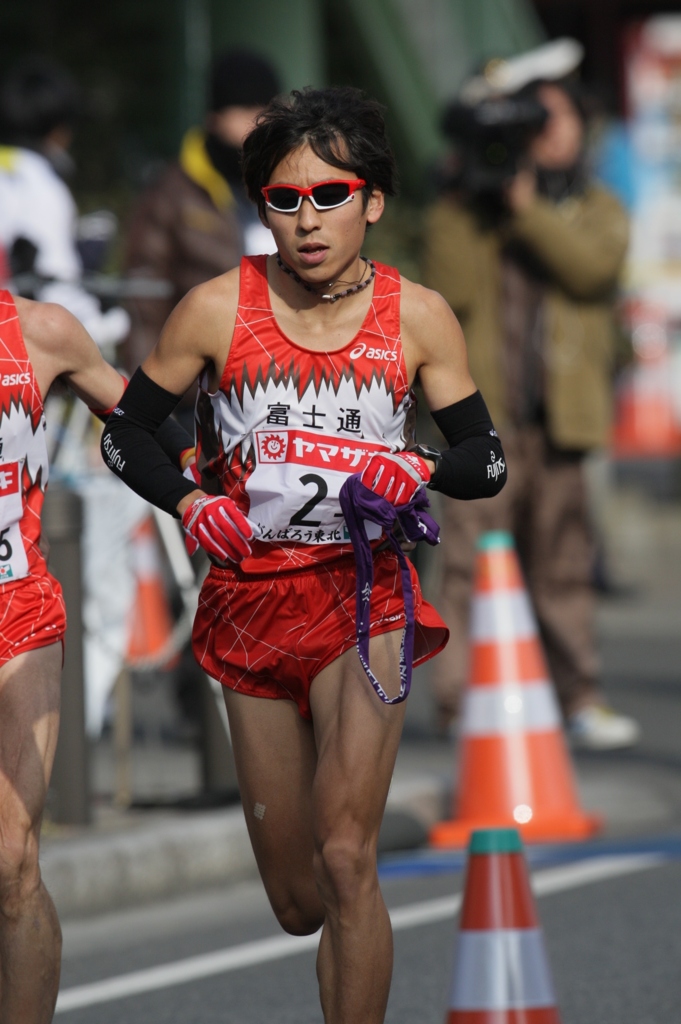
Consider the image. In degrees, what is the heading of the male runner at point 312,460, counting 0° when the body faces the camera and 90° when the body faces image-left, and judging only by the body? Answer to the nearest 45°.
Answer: approximately 0°

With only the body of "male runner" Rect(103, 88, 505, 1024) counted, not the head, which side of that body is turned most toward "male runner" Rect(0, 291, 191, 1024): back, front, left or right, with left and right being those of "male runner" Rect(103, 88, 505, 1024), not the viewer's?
right

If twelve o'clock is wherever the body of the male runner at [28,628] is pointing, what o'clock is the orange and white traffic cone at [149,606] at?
The orange and white traffic cone is roughly at 6 o'clock from the male runner.

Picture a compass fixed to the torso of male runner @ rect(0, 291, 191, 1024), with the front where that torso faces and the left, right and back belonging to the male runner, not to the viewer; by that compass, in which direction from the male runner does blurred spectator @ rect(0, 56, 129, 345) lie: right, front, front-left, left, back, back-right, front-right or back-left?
back
